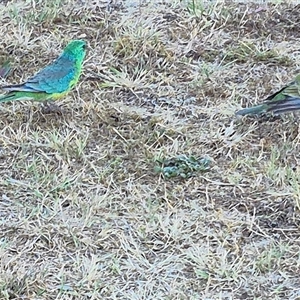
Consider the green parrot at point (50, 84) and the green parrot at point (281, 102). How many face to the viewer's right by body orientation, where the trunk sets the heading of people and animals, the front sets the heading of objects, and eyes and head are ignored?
2

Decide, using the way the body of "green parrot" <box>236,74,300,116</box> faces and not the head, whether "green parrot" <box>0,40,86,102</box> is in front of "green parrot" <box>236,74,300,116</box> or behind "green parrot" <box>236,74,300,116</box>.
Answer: behind

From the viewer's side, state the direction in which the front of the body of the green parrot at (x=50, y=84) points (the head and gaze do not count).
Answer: to the viewer's right

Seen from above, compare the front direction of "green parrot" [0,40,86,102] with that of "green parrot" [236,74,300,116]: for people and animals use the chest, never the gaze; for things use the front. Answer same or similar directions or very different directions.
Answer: same or similar directions

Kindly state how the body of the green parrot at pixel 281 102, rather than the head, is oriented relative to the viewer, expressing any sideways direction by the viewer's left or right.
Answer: facing to the right of the viewer

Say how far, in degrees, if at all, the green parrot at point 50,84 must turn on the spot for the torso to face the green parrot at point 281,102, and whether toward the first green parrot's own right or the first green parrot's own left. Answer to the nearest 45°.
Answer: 0° — it already faces it
